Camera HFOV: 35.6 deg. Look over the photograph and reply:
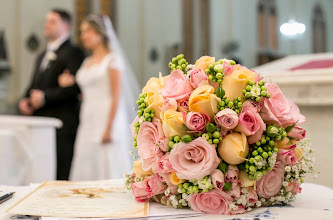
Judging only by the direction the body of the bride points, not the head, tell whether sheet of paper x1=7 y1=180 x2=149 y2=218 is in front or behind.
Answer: in front

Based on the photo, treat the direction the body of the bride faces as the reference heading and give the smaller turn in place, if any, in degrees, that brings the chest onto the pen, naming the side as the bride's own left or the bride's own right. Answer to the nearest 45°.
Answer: approximately 45° to the bride's own left

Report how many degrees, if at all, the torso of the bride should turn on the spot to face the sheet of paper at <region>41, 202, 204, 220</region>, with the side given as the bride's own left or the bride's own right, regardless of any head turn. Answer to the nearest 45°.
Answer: approximately 45° to the bride's own left

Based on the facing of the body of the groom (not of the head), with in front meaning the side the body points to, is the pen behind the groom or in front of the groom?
in front
